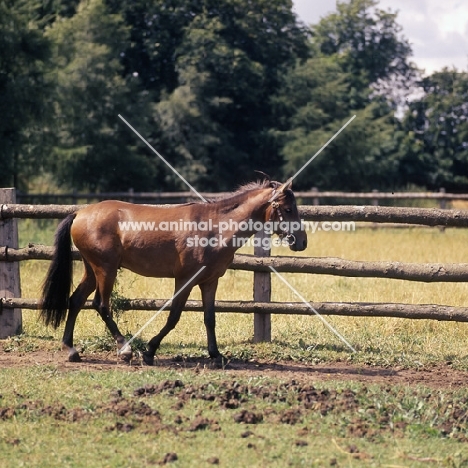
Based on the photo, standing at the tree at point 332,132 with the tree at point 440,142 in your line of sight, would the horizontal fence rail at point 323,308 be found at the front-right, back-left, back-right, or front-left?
back-right

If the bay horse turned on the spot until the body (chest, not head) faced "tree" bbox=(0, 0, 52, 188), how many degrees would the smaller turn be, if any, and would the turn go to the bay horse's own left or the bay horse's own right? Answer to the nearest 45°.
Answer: approximately 90° to the bay horse's own left

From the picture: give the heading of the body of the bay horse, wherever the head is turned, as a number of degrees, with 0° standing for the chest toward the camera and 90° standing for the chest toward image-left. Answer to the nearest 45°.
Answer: approximately 270°

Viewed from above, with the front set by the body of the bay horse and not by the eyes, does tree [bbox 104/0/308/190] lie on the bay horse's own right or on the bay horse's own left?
on the bay horse's own left

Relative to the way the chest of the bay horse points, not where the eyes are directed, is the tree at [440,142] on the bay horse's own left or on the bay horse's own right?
on the bay horse's own left

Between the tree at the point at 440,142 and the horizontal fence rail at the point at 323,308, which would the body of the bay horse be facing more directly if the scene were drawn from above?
the horizontal fence rail
